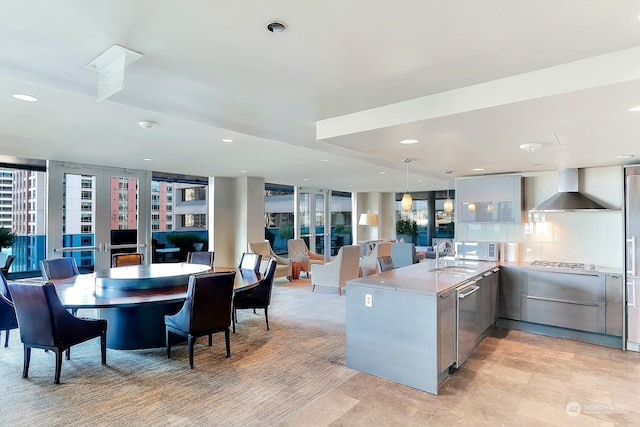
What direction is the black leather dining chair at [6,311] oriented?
to the viewer's right

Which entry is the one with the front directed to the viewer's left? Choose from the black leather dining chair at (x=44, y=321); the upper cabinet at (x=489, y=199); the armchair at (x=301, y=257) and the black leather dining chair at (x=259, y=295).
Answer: the black leather dining chair at (x=259, y=295)

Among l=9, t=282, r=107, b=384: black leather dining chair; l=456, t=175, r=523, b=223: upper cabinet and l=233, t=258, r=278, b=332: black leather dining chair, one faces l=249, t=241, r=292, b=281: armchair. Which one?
l=9, t=282, r=107, b=384: black leather dining chair

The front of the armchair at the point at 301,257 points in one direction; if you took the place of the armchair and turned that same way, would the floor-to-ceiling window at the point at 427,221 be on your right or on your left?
on your left

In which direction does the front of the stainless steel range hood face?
toward the camera

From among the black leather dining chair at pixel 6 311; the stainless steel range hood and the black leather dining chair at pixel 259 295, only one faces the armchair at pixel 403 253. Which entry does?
the black leather dining chair at pixel 6 311

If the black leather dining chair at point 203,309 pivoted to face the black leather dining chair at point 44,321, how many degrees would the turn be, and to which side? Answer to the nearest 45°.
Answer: approximately 45° to its left

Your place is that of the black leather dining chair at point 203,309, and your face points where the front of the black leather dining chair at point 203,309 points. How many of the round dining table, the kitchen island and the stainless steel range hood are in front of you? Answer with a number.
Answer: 1

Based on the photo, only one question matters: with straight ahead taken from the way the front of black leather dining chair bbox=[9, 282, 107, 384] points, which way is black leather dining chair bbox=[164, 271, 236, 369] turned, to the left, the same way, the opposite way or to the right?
to the left

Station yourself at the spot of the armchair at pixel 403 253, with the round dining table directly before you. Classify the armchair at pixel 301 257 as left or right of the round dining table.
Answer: right

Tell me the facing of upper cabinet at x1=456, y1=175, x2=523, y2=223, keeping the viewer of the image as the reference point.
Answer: facing the viewer

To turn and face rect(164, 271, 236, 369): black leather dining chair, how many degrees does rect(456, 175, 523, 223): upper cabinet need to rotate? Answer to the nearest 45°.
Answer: approximately 45° to its right

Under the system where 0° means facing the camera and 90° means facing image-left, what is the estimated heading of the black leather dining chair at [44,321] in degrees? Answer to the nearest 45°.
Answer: approximately 225°

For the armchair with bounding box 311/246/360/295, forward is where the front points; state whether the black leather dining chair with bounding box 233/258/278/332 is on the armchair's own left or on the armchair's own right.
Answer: on the armchair's own left

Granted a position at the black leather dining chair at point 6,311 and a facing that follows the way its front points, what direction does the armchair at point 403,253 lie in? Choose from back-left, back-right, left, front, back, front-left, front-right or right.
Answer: front

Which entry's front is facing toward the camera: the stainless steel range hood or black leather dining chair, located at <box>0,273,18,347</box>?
the stainless steel range hood

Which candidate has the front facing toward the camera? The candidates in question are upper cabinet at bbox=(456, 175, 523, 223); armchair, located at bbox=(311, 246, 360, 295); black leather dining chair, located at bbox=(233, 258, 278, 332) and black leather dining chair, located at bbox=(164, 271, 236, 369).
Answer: the upper cabinet

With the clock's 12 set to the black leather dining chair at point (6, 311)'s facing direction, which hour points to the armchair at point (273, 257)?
The armchair is roughly at 11 o'clock from the black leather dining chair.

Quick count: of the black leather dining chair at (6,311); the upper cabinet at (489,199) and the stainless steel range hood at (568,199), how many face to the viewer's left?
0
